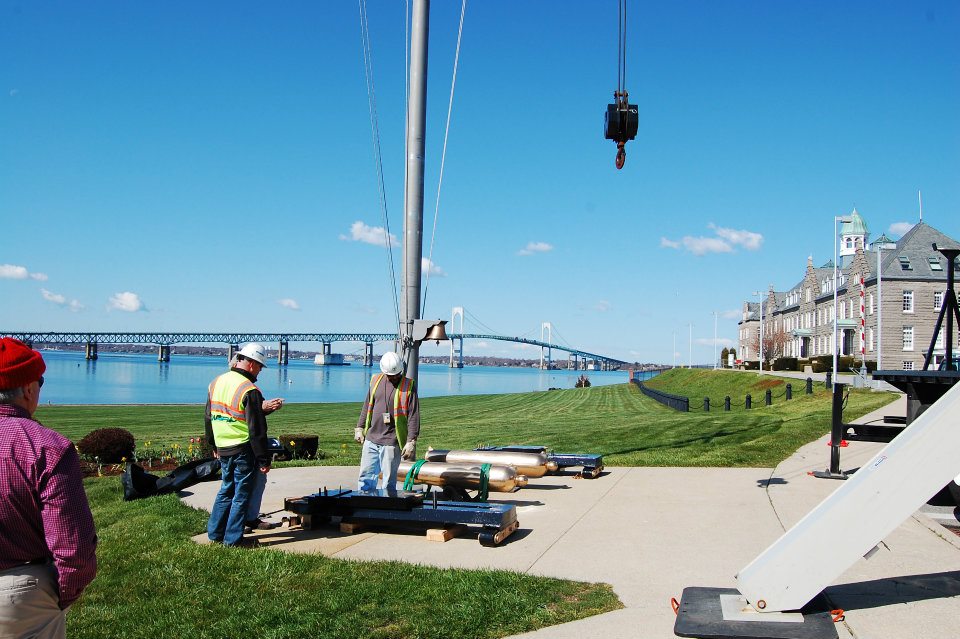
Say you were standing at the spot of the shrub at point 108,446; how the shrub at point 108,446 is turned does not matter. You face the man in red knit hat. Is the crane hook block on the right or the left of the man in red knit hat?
left

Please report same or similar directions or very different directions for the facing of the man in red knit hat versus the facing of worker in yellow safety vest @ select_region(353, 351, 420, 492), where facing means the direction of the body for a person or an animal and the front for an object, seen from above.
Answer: very different directions

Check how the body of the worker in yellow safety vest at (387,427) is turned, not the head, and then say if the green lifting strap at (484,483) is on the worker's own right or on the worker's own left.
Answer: on the worker's own left

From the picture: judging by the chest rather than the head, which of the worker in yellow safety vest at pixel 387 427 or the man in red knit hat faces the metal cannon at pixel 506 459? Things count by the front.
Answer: the man in red knit hat

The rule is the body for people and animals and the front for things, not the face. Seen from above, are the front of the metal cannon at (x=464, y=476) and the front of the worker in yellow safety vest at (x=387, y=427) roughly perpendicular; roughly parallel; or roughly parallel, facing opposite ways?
roughly perpendicular

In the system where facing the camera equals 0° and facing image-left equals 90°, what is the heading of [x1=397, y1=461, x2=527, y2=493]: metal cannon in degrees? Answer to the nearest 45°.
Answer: approximately 90°

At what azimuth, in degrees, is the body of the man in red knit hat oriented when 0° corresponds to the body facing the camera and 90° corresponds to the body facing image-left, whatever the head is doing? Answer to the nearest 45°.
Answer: approximately 225°

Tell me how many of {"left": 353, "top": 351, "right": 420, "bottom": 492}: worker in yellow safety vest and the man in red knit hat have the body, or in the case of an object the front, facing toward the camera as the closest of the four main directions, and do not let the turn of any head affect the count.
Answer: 1

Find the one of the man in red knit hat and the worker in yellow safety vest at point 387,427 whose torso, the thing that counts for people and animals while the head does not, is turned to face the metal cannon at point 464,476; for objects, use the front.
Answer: the man in red knit hat

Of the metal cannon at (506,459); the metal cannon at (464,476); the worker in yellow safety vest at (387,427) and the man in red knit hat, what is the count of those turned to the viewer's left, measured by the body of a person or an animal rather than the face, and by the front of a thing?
2

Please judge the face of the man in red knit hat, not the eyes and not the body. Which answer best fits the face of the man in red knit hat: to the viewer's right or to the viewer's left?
to the viewer's right

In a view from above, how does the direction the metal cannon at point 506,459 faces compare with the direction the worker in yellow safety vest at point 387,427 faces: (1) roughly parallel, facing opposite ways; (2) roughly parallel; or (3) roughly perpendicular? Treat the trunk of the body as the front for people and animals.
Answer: roughly perpendicular
